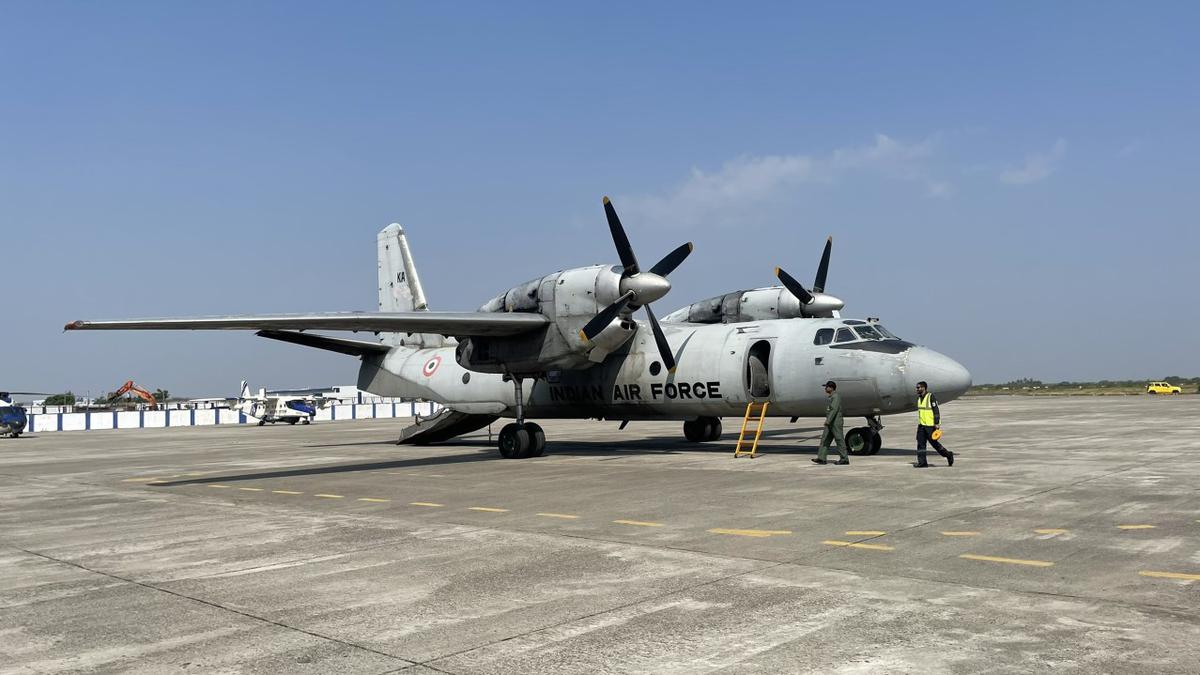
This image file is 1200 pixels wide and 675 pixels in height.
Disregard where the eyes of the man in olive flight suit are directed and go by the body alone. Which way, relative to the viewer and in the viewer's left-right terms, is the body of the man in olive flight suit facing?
facing to the left of the viewer

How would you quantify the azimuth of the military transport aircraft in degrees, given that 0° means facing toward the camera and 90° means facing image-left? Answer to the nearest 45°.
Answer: approximately 315°

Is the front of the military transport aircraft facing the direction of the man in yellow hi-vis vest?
yes

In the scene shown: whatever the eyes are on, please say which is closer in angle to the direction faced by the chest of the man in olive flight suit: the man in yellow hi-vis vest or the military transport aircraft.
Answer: the military transport aircraft

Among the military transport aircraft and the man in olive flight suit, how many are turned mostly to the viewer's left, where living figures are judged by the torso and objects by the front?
1

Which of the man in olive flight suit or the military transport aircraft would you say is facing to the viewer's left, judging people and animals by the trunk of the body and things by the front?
the man in olive flight suit

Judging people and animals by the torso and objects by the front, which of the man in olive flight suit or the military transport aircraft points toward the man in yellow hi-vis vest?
the military transport aircraft

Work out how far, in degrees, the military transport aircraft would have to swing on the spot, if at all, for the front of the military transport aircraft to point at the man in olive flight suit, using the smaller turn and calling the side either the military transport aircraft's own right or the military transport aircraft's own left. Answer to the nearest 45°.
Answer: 0° — it already faces them
